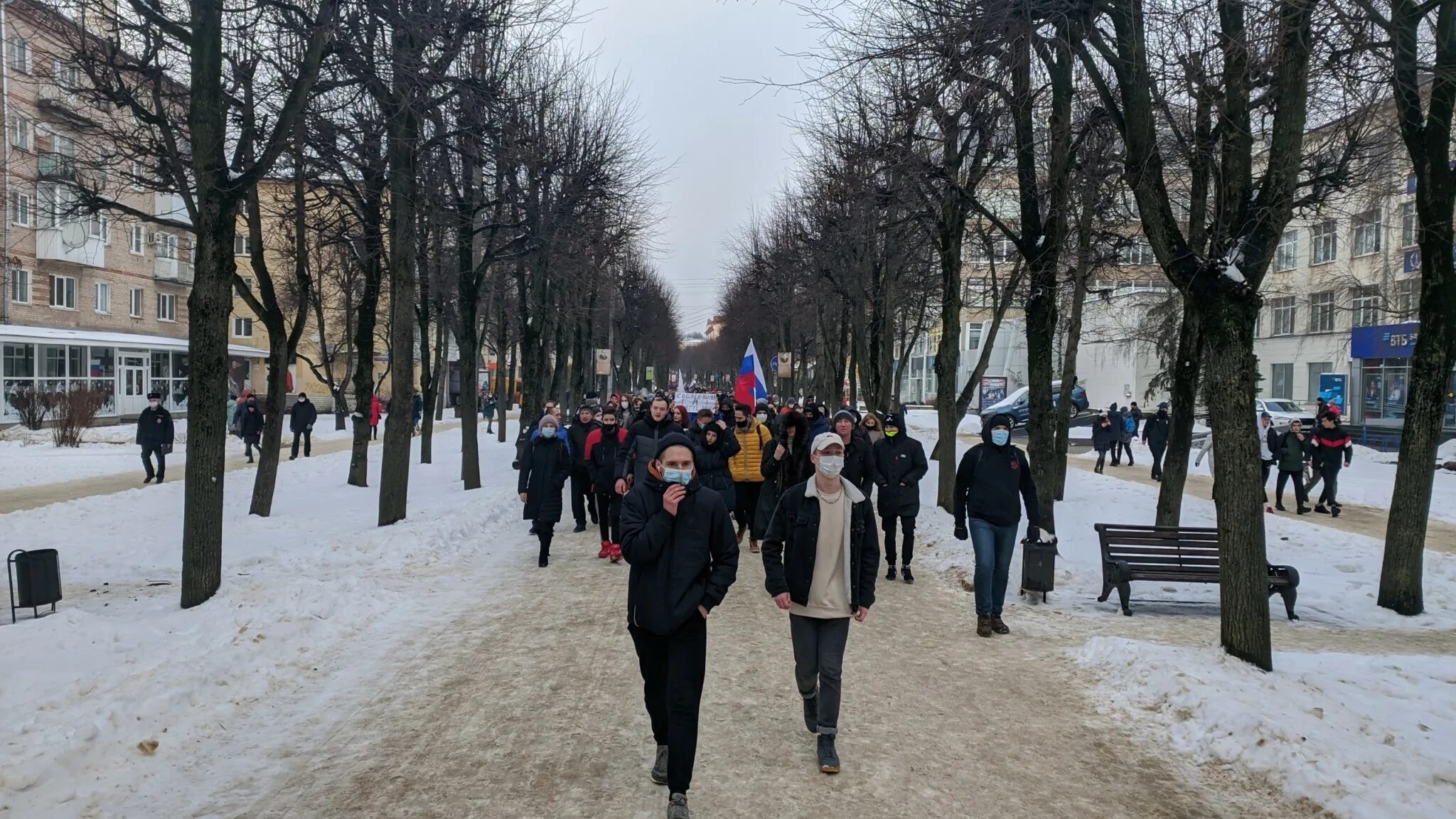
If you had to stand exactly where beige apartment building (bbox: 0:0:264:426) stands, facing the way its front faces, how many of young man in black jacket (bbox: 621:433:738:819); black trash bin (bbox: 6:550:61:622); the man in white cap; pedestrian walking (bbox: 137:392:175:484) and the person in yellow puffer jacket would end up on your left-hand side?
0

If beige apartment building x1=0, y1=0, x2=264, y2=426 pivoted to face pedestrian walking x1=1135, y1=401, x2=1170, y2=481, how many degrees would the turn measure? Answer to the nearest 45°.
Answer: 0° — it already faces them

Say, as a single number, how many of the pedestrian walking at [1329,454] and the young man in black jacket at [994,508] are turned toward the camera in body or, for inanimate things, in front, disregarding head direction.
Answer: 2

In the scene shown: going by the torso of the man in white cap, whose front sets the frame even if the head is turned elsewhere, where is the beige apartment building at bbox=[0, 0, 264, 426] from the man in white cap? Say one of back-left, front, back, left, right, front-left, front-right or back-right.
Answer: back-right

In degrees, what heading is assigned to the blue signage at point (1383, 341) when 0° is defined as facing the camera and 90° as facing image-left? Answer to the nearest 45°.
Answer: approximately 45°

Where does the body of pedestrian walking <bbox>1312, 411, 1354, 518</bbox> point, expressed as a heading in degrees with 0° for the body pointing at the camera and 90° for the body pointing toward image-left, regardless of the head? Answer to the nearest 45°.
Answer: approximately 0°

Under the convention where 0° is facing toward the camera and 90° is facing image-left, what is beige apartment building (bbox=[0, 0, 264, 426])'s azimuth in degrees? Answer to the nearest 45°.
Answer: approximately 315°

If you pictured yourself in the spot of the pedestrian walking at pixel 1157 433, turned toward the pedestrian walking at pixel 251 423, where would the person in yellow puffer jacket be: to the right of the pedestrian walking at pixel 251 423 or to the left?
left

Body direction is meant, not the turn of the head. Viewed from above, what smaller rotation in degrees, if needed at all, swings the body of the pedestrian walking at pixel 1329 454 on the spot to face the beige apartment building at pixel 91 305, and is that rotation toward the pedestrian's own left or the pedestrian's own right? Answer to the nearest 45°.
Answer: approximately 90° to the pedestrian's own right

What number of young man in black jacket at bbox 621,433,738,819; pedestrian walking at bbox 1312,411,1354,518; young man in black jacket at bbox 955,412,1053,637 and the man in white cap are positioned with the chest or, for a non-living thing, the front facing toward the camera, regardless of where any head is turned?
4

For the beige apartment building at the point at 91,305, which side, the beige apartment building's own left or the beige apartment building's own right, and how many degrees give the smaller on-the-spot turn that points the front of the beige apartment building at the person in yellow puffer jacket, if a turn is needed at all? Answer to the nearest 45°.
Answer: approximately 45° to the beige apartment building's own right

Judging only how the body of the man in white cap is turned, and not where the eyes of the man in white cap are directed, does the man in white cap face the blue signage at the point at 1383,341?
no

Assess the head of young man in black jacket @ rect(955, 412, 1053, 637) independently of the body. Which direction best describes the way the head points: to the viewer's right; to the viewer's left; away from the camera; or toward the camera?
toward the camera

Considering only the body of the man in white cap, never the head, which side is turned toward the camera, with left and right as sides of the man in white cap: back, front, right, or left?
front

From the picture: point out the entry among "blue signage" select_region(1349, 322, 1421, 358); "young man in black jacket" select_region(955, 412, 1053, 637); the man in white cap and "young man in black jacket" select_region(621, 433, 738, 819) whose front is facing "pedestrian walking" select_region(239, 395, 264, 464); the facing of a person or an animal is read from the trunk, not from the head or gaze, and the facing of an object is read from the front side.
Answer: the blue signage

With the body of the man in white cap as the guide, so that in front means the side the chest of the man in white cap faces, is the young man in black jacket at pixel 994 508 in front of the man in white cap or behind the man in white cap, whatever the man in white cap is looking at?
behind

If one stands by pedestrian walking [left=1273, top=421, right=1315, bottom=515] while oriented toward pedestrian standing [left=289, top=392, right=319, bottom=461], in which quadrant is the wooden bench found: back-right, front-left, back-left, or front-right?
front-left

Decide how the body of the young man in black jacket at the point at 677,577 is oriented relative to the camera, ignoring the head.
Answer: toward the camera

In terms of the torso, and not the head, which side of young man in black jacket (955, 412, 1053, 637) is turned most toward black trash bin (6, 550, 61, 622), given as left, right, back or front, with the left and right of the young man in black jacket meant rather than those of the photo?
right

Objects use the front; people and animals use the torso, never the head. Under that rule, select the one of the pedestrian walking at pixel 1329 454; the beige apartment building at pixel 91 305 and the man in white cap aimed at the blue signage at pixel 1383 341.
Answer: the beige apartment building

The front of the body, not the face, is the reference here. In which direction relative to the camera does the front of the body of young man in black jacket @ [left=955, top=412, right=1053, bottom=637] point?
toward the camera

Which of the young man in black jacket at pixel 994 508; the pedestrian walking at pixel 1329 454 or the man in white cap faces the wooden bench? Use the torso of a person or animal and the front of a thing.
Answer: the pedestrian walking
